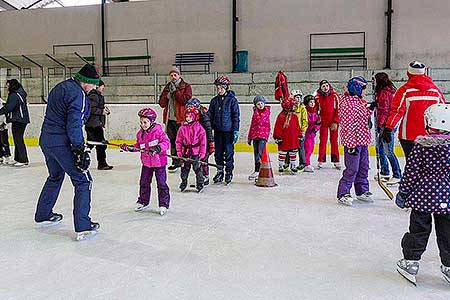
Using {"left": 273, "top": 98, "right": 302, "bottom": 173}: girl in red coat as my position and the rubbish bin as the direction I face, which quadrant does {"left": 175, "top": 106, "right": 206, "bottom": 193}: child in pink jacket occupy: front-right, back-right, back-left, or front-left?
back-left

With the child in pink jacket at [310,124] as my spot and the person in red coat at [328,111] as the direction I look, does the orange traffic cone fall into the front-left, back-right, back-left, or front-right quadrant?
back-right

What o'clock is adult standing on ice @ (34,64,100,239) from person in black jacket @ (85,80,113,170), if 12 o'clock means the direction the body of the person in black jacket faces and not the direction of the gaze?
The adult standing on ice is roughly at 3 o'clock from the person in black jacket.

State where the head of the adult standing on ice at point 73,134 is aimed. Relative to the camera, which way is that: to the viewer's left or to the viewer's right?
to the viewer's right

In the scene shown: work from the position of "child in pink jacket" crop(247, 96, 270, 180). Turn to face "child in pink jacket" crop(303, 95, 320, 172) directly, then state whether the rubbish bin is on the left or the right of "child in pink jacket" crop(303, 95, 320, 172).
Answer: left

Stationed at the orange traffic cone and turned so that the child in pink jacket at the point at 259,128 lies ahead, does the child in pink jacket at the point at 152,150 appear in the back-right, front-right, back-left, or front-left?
back-left

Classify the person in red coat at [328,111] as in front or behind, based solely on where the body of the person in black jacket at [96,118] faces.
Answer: in front

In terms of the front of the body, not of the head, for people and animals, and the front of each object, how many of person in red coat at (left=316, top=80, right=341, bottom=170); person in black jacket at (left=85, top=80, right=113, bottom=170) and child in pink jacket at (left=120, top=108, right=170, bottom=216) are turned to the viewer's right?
1

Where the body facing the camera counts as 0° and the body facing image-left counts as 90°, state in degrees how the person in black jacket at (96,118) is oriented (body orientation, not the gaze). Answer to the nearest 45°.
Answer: approximately 270°

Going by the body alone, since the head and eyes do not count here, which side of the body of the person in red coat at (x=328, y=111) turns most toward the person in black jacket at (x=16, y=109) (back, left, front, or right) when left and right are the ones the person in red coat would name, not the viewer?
right

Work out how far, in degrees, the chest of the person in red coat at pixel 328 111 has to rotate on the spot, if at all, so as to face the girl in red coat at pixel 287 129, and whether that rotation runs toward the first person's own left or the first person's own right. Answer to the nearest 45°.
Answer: approximately 45° to the first person's own right

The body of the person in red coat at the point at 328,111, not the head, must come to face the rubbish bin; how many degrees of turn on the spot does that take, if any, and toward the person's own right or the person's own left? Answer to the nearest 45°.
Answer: approximately 180°
